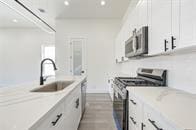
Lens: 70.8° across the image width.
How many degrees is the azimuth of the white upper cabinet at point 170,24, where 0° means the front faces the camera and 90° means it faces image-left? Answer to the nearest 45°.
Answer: approximately 45°

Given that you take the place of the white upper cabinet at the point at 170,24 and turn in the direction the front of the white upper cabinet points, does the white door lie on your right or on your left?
on your right

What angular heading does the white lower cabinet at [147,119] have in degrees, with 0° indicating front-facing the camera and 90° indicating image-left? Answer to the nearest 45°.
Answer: approximately 45°
